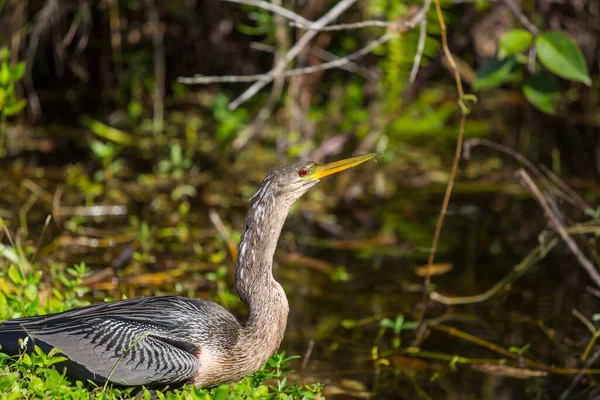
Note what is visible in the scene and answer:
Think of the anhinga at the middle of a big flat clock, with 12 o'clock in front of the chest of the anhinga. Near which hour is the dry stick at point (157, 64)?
The dry stick is roughly at 9 o'clock from the anhinga.

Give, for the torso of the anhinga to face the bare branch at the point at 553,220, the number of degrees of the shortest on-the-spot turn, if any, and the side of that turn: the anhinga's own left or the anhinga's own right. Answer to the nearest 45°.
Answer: approximately 45° to the anhinga's own left

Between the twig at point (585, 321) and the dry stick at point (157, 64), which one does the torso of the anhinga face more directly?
the twig

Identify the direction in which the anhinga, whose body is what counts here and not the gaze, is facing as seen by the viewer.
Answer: to the viewer's right

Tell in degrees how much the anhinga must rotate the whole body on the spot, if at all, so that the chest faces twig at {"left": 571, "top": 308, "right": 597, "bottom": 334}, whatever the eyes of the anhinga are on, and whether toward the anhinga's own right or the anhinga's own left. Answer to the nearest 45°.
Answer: approximately 45° to the anhinga's own left

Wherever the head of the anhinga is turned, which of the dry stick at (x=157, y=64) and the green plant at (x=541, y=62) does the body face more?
the green plant

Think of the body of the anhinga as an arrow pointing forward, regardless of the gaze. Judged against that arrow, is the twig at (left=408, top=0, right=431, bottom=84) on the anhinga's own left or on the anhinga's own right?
on the anhinga's own left
